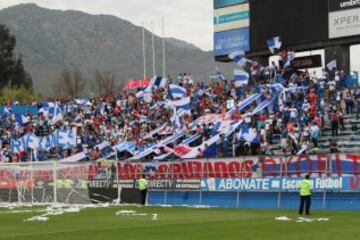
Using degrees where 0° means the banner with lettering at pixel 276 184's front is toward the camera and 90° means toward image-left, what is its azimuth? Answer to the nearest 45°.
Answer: approximately 0°

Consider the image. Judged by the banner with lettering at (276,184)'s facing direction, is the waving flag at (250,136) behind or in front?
behind

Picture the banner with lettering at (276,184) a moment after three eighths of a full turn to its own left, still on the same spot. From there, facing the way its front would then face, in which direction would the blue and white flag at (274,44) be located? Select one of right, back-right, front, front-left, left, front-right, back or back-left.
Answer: front-left
